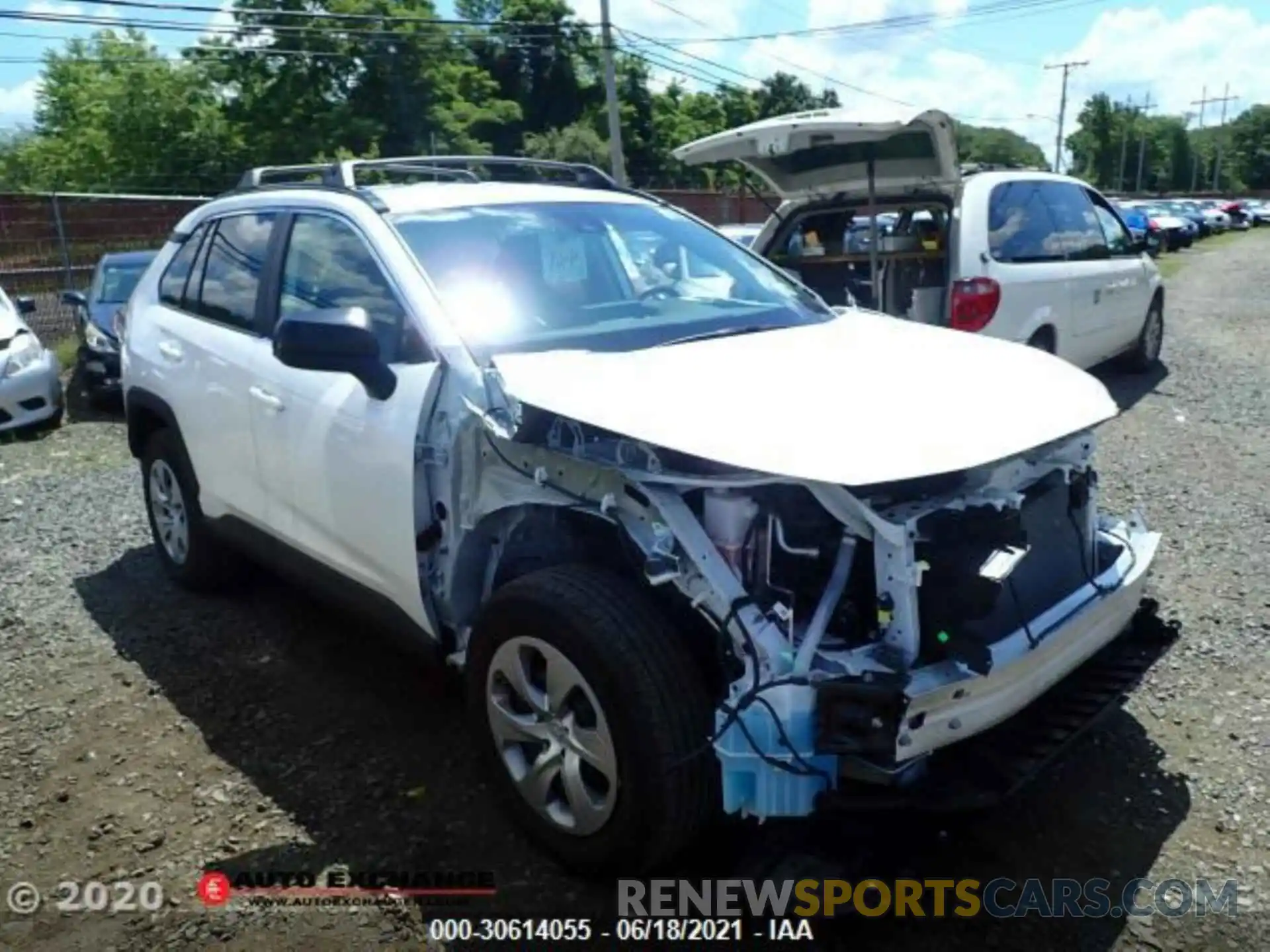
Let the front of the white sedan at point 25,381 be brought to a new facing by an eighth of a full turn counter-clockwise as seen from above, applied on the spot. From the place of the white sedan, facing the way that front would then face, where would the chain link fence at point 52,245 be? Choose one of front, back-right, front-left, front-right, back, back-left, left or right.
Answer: left

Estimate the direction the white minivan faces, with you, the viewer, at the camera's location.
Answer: facing away from the viewer and to the right of the viewer

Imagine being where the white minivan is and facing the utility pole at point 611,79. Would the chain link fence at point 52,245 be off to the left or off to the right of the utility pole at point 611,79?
left

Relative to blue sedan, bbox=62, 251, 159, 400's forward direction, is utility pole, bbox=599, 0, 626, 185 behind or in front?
behind

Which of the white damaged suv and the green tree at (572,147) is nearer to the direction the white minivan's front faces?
the green tree

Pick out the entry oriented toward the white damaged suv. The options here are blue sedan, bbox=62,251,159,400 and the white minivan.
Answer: the blue sedan

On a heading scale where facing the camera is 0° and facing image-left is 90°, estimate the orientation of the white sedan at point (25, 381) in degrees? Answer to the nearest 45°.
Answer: approximately 315°

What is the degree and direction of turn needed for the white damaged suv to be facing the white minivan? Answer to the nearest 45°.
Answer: approximately 90° to its left

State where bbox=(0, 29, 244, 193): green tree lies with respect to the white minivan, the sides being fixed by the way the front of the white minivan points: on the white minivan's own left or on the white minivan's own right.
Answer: on the white minivan's own left

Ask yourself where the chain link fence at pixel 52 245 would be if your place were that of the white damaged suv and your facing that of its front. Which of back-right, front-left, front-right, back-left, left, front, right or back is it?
back

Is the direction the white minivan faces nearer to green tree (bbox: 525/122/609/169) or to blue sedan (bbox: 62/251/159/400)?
the green tree

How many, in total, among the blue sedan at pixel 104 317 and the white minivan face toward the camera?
1
